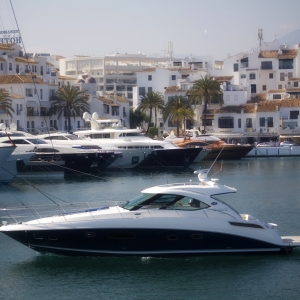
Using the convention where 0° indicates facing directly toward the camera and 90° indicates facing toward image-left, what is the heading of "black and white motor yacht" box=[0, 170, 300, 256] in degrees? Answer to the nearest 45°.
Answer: approximately 90°
